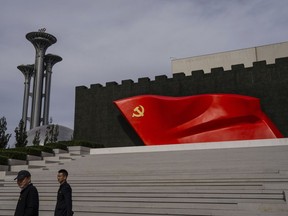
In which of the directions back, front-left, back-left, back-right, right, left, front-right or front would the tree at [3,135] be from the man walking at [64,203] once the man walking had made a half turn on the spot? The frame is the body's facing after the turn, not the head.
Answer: left

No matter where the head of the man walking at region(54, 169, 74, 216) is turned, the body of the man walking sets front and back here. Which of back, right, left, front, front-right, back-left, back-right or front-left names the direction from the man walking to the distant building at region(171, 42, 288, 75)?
back-right

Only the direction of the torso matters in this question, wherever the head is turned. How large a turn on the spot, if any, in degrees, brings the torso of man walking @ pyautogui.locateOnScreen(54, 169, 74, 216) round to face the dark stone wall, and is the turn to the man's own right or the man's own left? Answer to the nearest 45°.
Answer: approximately 135° to the man's own right

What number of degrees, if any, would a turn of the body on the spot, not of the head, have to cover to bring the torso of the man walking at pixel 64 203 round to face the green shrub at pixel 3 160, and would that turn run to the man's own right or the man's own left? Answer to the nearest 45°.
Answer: approximately 90° to the man's own right

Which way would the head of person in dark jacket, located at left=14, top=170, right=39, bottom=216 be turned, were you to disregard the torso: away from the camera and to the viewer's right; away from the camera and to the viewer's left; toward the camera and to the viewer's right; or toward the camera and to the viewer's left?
toward the camera and to the viewer's left

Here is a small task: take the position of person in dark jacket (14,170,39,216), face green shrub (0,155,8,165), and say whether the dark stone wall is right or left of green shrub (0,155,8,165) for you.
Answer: right
